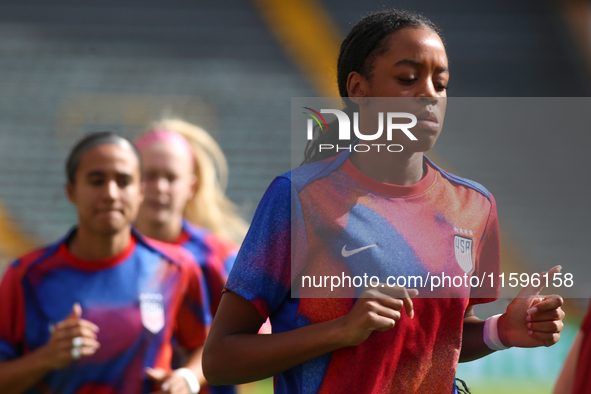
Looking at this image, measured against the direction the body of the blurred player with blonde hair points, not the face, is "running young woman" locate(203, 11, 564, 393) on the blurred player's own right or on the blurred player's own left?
on the blurred player's own left

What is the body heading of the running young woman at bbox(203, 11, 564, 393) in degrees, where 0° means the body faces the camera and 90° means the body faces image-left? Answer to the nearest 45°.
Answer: approximately 315°

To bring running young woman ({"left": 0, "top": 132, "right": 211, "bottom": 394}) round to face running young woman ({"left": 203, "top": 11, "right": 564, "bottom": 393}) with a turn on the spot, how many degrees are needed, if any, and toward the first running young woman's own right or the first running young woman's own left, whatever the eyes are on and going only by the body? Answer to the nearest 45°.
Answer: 0° — they already face them

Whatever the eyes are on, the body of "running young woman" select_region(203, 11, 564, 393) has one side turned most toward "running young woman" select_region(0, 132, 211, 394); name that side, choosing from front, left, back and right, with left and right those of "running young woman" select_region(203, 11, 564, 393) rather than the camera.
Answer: back
